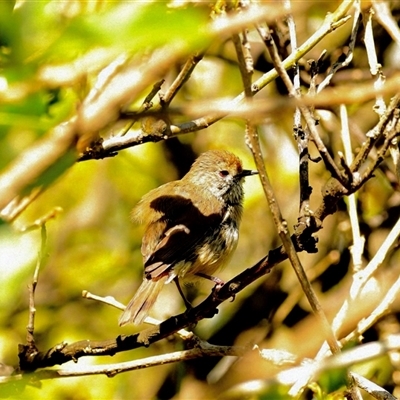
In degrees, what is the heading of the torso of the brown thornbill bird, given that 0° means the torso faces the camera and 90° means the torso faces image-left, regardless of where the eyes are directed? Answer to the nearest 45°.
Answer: approximately 270°
